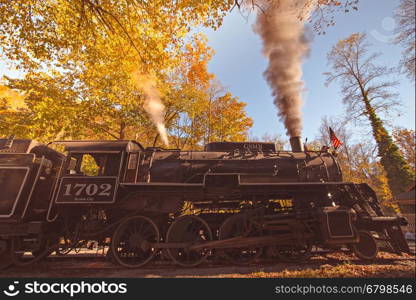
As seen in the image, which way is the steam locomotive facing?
to the viewer's right
